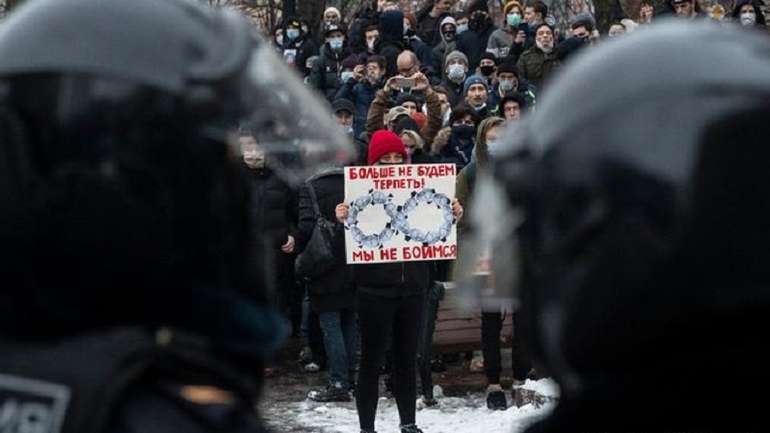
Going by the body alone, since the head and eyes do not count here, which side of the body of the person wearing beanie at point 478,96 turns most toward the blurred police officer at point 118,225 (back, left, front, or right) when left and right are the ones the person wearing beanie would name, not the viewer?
front

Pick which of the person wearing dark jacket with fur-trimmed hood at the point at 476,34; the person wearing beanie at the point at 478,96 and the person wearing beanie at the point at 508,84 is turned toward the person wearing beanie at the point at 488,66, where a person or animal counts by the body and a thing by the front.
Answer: the person wearing dark jacket with fur-trimmed hood at the point at 476,34

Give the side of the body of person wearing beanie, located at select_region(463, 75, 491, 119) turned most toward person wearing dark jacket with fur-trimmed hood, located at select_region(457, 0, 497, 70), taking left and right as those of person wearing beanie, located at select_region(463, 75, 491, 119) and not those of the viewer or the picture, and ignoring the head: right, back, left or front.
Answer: back

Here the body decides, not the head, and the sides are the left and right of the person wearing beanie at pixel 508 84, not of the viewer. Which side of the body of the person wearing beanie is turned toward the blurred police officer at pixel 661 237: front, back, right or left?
front

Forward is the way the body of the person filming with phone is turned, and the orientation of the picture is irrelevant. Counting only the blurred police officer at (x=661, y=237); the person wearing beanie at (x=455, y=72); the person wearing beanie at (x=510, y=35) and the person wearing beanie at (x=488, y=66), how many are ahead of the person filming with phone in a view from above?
1

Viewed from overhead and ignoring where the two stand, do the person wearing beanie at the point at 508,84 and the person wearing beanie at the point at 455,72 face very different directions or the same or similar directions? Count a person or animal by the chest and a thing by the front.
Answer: same or similar directions

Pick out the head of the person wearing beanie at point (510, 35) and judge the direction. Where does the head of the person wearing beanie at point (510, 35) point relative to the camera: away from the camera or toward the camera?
toward the camera

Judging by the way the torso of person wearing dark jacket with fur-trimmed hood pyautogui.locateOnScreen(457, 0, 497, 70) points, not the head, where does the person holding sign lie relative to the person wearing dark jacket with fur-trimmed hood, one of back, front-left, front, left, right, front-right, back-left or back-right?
front

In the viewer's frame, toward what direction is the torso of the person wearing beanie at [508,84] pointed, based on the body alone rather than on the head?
toward the camera

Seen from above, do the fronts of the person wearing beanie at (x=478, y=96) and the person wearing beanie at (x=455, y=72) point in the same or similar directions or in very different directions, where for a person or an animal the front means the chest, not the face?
same or similar directions

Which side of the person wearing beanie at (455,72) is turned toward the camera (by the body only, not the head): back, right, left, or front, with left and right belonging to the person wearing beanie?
front
